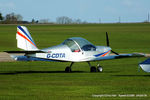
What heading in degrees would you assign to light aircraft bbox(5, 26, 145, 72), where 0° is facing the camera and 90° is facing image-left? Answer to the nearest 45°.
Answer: approximately 315°
